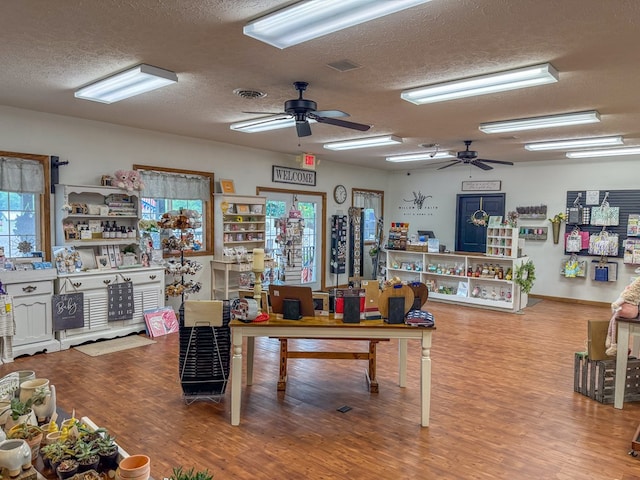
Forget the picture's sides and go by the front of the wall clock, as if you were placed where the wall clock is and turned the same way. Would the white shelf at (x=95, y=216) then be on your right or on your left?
on your right

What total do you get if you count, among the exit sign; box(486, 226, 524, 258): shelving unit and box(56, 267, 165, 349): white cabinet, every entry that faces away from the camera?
0

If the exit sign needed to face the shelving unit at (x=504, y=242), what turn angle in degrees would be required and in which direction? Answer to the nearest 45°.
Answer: approximately 45° to its left

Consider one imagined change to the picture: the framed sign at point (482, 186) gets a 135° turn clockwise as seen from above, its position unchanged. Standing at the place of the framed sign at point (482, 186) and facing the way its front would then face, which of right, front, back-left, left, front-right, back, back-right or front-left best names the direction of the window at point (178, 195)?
left

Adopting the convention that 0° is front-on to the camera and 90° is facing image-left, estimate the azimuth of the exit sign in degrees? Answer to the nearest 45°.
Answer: approximately 315°

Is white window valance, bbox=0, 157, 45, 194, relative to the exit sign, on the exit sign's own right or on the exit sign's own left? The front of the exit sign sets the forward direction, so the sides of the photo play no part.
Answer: on the exit sign's own right

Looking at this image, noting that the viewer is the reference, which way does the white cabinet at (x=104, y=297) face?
facing the viewer and to the right of the viewer

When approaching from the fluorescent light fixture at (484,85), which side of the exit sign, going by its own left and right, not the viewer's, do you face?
front

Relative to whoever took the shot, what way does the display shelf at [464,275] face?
facing the viewer and to the left of the viewer

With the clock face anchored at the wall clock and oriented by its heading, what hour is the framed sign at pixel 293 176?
The framed sign is roughly at 3 o'clock from the wall clock.

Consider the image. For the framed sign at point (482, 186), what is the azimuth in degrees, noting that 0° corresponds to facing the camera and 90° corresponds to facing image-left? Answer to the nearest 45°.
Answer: approximately 0°

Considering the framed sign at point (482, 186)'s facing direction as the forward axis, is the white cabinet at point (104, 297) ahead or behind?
ahead
